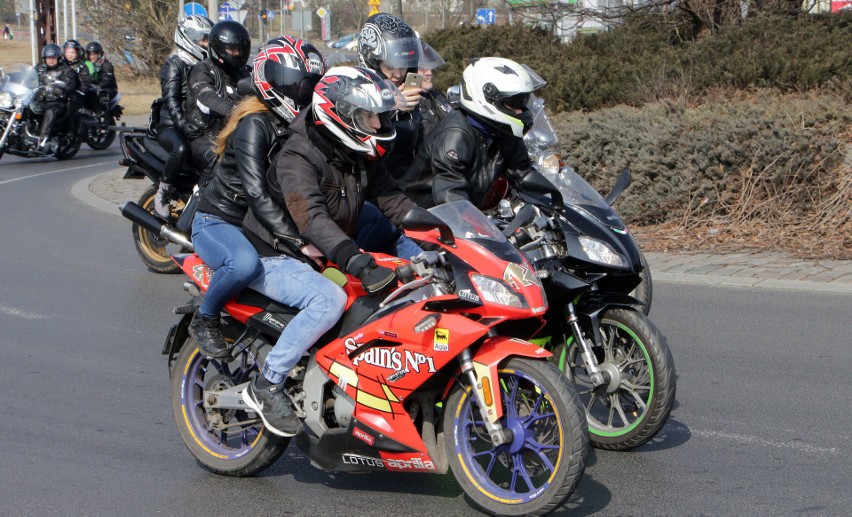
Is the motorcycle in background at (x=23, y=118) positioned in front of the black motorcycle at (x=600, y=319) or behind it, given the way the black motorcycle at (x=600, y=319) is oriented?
behind

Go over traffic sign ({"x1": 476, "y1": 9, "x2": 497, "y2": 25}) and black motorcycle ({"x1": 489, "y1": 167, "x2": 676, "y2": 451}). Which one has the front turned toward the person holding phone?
the traffic sign

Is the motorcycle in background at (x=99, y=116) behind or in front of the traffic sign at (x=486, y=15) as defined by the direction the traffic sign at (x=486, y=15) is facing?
in front

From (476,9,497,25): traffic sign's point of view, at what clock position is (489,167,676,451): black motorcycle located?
The black motorcycle is roughly at 12 o'clock from the traffic sign.

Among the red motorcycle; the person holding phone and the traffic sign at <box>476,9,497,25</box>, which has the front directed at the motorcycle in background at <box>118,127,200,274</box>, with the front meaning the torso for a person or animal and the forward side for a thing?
the traffic sign

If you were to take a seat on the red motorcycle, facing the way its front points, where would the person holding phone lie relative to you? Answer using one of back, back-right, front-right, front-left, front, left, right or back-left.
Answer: back-left

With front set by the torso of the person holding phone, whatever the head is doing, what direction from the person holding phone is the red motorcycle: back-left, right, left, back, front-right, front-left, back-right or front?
front-right

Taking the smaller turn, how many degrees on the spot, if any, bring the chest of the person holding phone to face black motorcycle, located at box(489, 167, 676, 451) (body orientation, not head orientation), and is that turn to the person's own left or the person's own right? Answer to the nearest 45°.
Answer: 0° — they already face it

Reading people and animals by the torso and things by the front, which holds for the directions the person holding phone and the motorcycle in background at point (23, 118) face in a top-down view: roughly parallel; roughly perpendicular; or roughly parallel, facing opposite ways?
roughly perpendicular

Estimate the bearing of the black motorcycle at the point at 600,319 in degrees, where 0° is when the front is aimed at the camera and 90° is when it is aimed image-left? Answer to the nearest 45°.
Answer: approximately 315°
